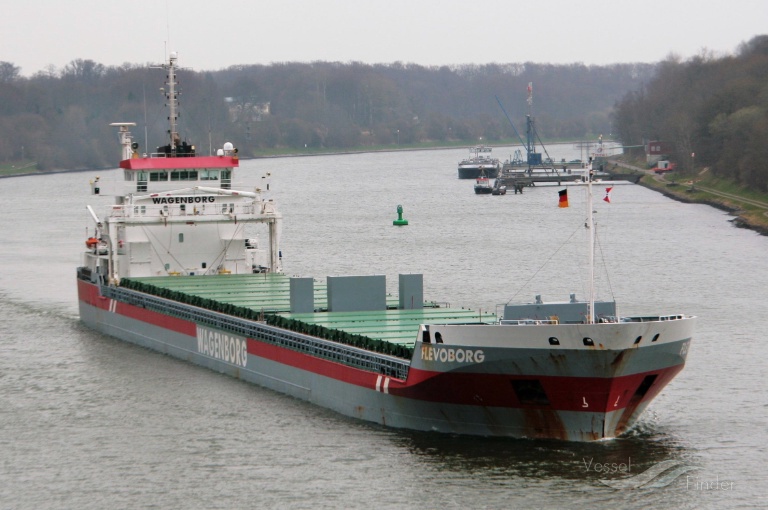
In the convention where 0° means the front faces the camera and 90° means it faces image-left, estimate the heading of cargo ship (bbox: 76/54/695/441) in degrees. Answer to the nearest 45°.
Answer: approximately 315°
